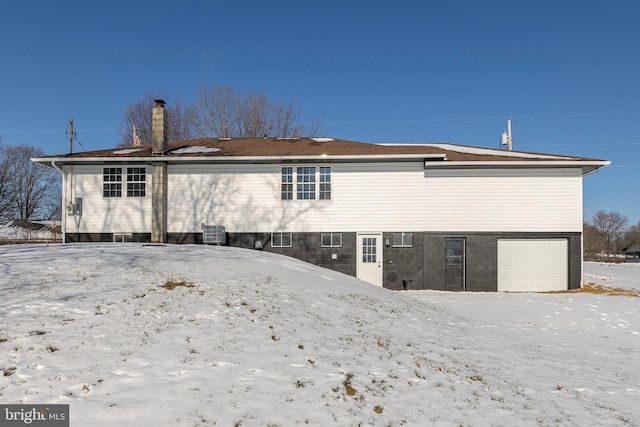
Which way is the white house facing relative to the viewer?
away from the camera
